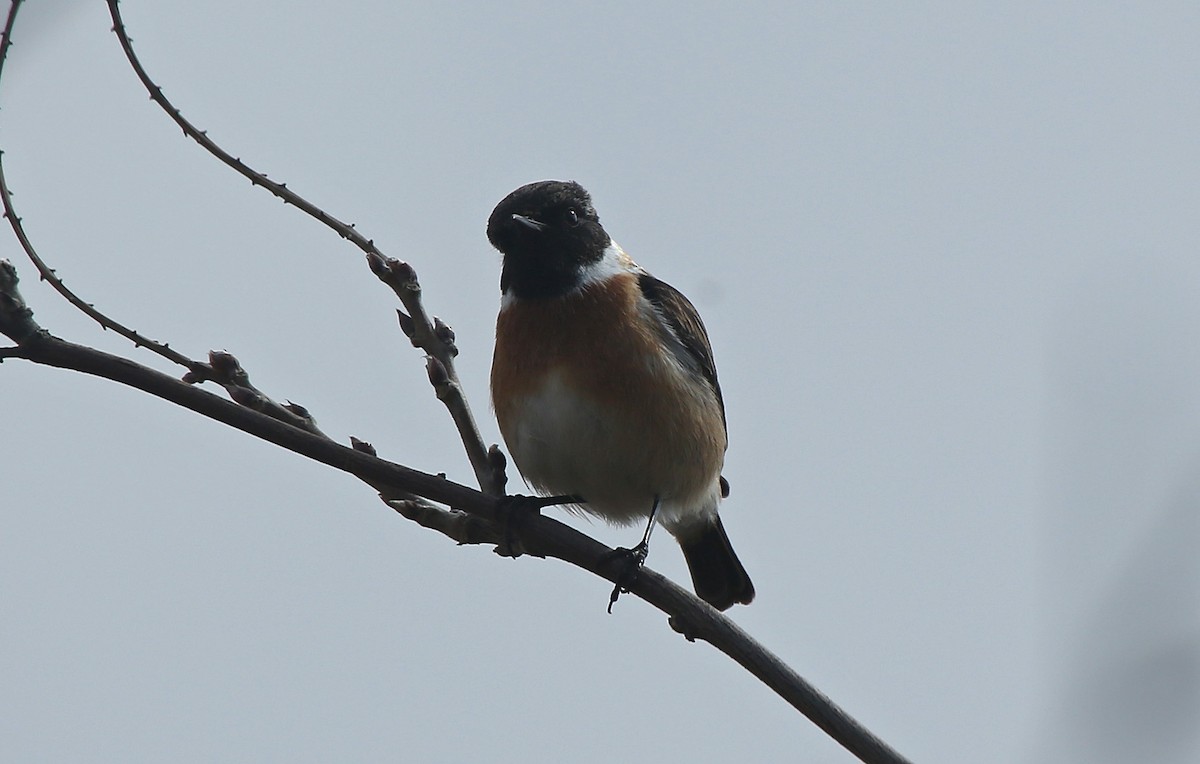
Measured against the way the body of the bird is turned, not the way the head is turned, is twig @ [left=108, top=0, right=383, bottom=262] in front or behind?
in front
